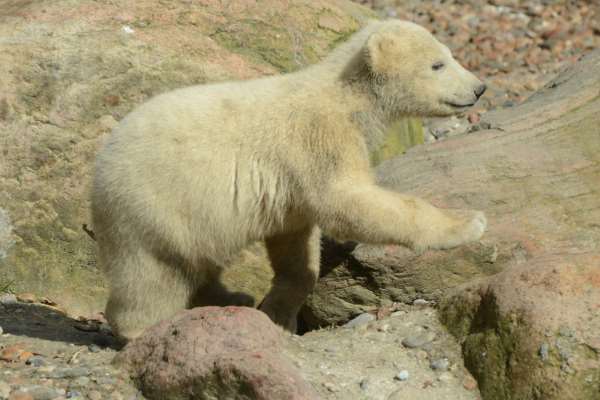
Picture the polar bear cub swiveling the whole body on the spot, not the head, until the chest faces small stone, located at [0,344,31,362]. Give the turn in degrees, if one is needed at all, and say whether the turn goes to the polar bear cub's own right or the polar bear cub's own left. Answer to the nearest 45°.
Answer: approximately 135° to the polar bear cub's own right

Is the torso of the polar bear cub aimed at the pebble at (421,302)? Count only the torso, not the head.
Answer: yes

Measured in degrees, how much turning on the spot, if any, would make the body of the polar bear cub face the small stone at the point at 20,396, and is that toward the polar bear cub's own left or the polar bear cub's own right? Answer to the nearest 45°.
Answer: approximately 135° to the polar bear cub's own right

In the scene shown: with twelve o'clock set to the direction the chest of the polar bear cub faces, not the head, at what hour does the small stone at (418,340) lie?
The small stone is roughly at 1 o'clock from the polar bear cub.

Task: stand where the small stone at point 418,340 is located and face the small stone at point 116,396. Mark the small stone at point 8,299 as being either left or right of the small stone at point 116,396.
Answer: right

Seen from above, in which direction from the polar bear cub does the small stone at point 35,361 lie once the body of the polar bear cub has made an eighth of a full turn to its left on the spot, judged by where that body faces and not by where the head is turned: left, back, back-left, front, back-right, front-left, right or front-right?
back

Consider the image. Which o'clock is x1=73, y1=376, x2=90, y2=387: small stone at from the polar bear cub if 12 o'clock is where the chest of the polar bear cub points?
The small stone is roughly at 4 o'clock from the polar bear cub.

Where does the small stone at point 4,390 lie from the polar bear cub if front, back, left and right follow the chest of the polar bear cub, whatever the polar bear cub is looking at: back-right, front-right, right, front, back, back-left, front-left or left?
back-right

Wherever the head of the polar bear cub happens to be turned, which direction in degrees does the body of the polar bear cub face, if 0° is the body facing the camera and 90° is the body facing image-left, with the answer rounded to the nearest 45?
approximately 270°

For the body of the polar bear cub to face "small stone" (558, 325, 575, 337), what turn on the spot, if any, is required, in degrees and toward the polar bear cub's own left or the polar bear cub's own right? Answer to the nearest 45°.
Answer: approximately 45° to the polar bear cub's own right

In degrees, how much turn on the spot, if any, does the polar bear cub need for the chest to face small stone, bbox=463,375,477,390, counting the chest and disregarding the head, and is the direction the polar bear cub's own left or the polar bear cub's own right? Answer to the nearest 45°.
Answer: approximately 45° to the polar bear cub's own right

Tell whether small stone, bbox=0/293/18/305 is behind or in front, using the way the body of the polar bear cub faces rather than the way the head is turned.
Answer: behind

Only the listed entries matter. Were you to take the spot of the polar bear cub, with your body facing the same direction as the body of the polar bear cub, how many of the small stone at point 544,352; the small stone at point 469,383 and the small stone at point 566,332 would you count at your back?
0
